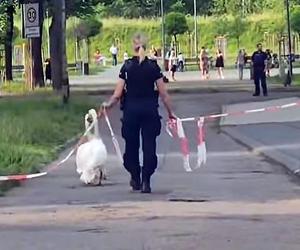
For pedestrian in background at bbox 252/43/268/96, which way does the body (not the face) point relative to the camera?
toward the camera

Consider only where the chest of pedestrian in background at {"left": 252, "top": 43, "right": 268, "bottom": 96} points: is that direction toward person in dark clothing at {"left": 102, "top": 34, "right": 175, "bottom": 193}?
yes

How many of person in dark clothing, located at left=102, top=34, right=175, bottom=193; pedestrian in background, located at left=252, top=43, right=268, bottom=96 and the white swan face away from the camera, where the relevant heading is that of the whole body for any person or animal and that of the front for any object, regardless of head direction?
2

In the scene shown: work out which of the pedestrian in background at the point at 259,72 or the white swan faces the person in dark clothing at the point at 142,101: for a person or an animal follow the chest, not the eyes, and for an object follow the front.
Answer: the pedestrian in background

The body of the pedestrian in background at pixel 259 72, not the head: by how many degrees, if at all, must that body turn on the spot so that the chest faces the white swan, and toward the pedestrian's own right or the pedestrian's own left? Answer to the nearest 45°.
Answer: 0° — they already face it

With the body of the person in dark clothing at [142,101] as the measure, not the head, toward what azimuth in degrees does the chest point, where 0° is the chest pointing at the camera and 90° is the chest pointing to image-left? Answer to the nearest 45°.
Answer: approximately 180°

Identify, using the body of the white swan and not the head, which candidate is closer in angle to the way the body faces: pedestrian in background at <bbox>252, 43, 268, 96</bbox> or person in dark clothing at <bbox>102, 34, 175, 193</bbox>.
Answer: the pedestrian in background
